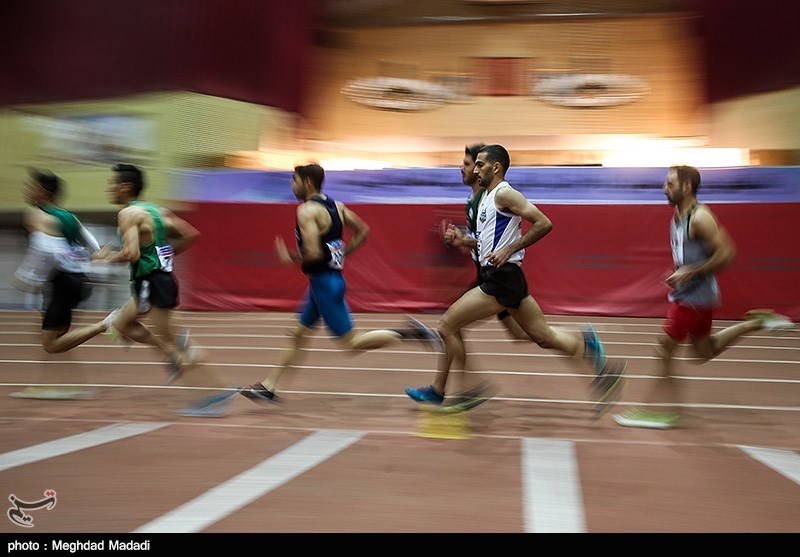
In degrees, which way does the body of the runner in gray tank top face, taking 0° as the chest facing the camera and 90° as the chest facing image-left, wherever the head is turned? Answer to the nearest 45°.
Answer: approximately 90°

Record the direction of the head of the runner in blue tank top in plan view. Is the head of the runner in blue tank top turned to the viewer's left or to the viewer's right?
to the viewer's left

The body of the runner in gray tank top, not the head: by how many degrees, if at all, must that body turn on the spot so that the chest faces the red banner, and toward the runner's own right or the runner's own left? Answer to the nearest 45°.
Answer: approximately 90° to the runner's own right
